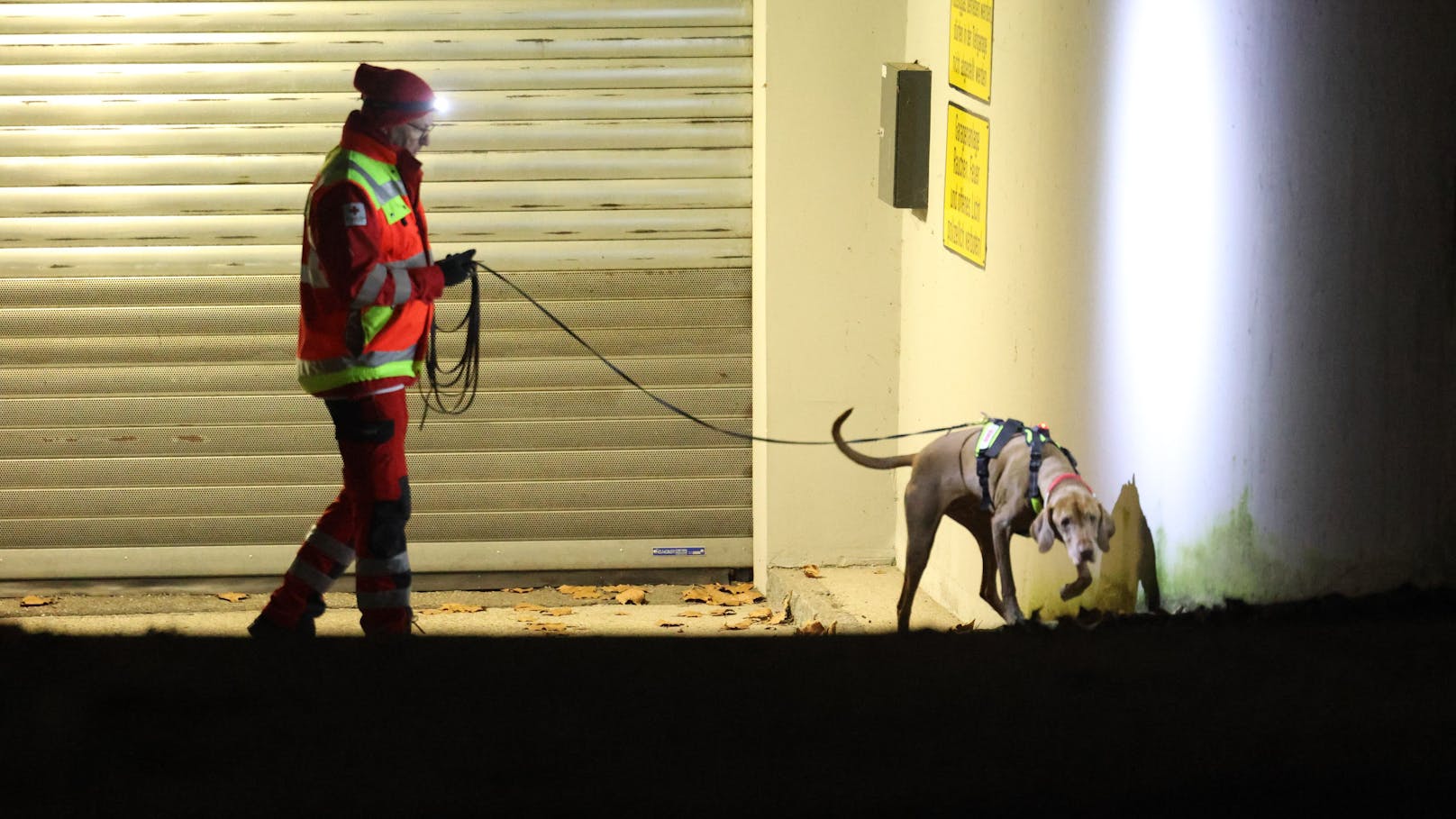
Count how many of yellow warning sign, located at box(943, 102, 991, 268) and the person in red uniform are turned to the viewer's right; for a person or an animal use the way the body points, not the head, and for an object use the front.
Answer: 1

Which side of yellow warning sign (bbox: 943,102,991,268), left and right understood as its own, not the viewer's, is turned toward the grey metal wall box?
right

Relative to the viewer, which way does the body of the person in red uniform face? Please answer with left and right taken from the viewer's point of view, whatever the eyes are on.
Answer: facing to the right of the viewer

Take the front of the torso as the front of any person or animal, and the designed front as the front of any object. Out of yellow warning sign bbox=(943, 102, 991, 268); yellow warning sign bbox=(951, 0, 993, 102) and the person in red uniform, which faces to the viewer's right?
the person in red uniform

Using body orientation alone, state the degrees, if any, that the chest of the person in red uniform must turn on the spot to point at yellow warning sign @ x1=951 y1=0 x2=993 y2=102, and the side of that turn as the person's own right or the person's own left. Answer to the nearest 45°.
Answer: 0° — they already face it

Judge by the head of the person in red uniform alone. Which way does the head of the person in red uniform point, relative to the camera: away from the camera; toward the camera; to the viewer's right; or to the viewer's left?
to the viewer's right

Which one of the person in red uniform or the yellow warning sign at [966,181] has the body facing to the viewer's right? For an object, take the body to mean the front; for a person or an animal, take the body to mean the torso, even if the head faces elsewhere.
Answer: the person in red uniform
